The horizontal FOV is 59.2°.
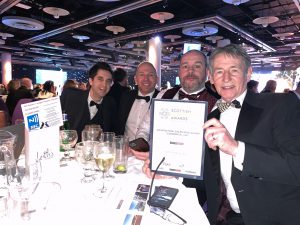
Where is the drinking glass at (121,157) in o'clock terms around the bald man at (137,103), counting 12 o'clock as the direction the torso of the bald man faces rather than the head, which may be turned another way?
The drinking glass is roughly at 12 o'clock from the bald man.

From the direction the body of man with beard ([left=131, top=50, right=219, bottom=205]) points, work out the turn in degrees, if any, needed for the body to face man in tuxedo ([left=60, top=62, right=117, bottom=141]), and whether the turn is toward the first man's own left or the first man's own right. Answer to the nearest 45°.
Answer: approximately 90° to the first man's own right

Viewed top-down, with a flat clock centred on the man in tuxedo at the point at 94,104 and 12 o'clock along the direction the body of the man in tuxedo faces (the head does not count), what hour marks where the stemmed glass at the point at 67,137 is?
The stemmed glass is roughly at 2 o'clock from the man in tuxedo.

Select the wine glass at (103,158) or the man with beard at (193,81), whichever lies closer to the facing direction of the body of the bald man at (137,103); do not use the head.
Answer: the wine glass

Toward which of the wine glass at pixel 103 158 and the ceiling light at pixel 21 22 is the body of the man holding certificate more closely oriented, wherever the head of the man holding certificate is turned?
the wine glass

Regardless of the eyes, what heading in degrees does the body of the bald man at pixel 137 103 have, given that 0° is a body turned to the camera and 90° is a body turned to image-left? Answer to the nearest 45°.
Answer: approximately 0°
